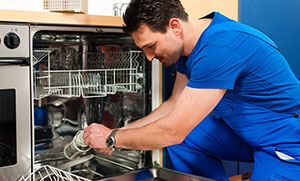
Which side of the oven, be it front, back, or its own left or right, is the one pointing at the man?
left

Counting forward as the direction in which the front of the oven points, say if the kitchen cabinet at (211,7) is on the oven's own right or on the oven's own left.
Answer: on the oven's own left

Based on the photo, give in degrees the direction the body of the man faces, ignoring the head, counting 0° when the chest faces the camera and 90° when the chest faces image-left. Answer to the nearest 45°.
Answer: approximately 90°

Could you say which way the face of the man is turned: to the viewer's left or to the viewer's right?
to the viewer's left

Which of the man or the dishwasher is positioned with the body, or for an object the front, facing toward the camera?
the dishwasher

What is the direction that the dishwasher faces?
toward the camera

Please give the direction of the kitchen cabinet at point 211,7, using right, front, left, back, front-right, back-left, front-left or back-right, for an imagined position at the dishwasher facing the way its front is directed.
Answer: left

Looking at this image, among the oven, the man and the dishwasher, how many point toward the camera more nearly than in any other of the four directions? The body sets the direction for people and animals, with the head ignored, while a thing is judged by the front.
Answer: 2

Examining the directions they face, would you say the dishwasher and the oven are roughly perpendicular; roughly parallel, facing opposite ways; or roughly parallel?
roughly parallel
